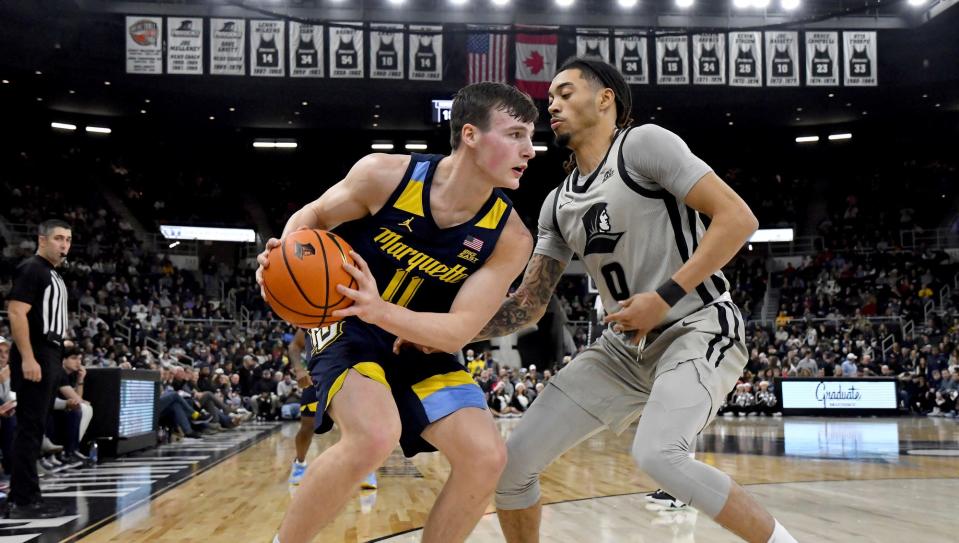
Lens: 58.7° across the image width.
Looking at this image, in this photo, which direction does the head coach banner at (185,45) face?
toward the camera

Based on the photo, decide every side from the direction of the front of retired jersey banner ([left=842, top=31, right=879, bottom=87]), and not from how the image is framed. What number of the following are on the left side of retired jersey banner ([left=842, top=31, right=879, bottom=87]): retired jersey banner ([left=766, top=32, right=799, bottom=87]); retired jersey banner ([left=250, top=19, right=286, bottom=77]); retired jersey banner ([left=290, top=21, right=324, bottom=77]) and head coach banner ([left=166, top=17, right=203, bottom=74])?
0

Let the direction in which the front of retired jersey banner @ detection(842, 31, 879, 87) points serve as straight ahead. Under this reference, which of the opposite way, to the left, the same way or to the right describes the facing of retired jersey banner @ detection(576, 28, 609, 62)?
the same way

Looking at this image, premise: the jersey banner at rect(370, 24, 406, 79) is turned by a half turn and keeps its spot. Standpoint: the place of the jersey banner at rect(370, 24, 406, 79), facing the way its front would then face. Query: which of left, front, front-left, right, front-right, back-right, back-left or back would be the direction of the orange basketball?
back

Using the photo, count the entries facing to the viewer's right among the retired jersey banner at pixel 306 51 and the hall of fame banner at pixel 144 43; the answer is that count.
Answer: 0

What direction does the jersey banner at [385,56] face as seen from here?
toward the camera

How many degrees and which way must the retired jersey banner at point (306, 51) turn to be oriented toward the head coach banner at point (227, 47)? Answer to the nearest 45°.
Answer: approximately 90° to its right

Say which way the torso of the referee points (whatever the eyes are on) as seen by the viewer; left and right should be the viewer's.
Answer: facing to the right of the viewer

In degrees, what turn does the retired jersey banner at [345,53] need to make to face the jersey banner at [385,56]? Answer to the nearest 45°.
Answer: approximately 90° to its left

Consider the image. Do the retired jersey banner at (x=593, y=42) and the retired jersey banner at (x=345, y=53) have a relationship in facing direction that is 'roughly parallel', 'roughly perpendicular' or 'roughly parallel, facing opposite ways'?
roughly parallel

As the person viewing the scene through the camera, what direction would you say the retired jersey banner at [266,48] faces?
facing the viewer

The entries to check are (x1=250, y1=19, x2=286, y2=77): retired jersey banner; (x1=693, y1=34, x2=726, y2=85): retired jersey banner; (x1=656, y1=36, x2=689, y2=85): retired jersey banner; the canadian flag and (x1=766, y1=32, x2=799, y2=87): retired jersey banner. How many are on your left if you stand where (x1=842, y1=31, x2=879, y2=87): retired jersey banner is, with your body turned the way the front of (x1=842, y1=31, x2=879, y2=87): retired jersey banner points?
0

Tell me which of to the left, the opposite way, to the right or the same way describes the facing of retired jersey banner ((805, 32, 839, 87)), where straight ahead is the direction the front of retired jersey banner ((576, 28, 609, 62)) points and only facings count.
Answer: the same way

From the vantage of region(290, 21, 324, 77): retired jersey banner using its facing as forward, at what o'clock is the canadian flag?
The canadian flag is roughly at 9 o'clock from the retired jersey banner.

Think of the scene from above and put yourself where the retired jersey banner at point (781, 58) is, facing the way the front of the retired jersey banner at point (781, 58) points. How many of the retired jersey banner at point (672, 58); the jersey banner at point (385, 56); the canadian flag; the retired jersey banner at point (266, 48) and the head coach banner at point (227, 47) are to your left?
0

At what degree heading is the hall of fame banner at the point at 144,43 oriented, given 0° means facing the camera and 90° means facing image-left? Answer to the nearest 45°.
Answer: approximately 0°
